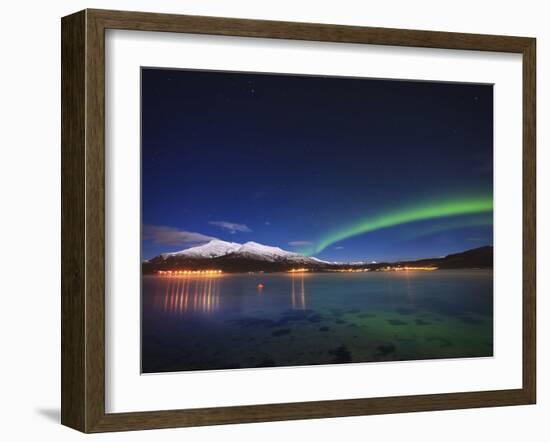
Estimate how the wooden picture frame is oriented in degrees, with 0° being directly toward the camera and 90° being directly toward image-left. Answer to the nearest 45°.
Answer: approximately 315°
